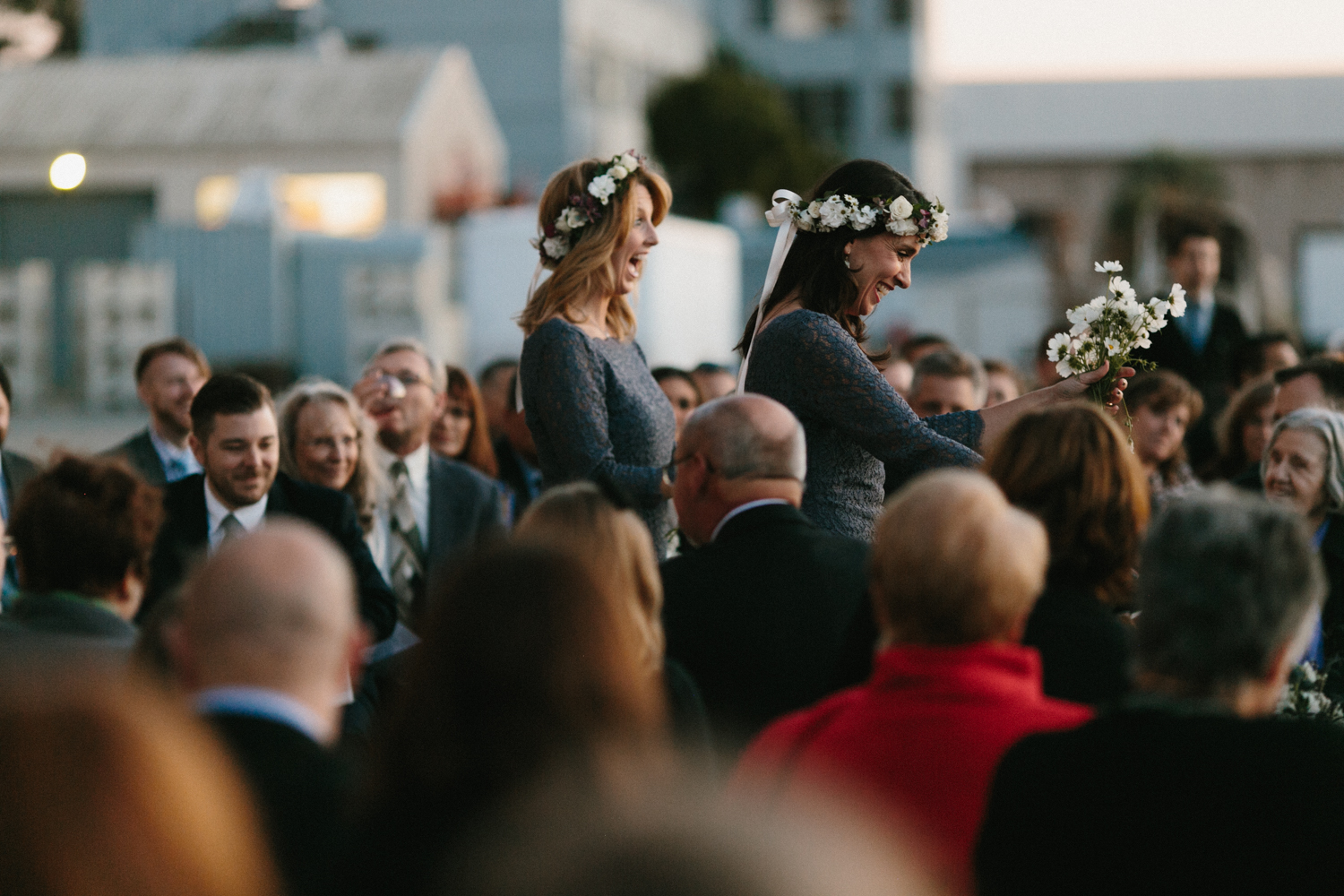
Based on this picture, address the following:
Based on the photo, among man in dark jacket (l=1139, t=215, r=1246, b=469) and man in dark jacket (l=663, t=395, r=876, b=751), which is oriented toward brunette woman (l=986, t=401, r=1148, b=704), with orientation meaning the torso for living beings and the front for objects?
man in dark jacket (l=1139, t=215, r=1246, b=469)

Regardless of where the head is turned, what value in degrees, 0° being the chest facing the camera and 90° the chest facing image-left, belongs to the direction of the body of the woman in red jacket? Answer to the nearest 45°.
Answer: approximately 180°

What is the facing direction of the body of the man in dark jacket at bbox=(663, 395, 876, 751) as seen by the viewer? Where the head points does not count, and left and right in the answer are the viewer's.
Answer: facing away from the viewer and to the left of the viewer

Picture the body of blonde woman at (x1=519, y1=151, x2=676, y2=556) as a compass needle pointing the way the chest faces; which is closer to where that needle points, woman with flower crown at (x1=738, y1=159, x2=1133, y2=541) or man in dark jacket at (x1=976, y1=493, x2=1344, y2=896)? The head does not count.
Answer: the woman with flower crown

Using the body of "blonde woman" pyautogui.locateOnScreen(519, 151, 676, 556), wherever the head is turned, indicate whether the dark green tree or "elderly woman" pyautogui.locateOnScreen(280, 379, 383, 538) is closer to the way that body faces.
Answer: the dark green tree

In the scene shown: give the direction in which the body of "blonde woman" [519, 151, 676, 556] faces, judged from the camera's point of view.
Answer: to the viewer's right

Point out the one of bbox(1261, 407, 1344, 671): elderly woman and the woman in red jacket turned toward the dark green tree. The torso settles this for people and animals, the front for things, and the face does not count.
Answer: the woman in red jacket

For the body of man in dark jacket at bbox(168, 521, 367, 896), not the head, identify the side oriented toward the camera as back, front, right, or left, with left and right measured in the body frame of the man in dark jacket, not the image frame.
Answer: back

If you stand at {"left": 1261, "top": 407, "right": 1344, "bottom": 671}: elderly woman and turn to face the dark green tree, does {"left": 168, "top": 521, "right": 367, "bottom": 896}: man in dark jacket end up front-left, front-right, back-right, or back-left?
back-left

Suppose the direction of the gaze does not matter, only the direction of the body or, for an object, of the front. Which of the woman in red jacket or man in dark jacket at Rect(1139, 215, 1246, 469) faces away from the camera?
the woman in red jacket

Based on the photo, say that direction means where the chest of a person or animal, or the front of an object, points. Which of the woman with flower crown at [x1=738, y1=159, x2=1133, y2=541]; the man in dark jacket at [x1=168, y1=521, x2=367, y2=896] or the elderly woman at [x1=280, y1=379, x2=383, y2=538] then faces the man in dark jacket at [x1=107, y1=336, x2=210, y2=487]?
the man in dark jacket at [x1=168, y1=521, x2=367, y2=896]

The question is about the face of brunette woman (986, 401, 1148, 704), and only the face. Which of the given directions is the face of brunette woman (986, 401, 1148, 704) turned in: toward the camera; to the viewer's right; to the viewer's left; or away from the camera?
away from the camera

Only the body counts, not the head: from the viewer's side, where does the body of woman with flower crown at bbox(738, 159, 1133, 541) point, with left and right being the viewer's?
facing to the right of the viewer
